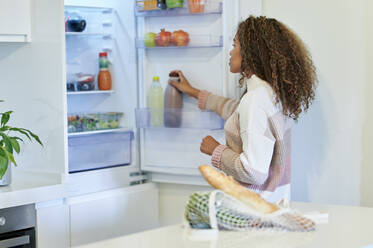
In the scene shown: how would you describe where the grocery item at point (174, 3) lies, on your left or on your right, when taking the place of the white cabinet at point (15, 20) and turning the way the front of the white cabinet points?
on your left

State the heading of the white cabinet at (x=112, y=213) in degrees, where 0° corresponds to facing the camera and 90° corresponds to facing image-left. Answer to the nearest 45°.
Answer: approximately 315°

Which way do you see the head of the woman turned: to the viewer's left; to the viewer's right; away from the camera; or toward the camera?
to the viewer's left

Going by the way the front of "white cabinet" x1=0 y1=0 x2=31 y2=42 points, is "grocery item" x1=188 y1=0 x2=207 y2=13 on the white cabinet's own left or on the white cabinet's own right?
on the white cabinet's own left

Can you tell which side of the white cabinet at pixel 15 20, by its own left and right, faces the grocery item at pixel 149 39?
left

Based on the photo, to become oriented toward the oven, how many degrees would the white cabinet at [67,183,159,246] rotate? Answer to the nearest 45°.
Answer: approximately 90° to its right
